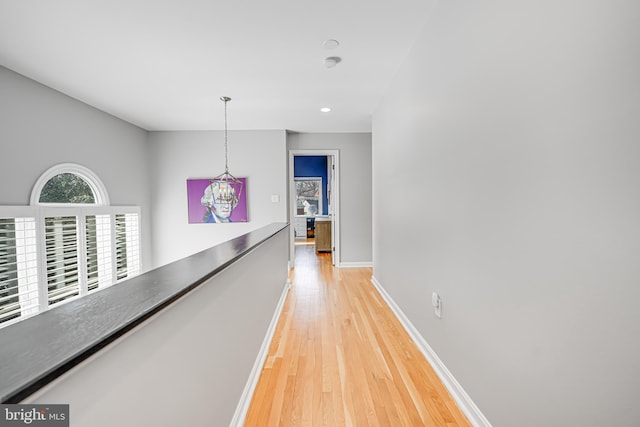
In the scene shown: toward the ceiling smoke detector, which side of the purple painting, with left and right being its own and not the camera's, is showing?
front

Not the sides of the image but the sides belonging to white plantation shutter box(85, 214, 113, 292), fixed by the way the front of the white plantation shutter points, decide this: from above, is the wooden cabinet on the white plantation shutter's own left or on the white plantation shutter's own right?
on the white plantation shutter's own left

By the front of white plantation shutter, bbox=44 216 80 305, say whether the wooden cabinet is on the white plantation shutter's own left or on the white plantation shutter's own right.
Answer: on the white plantation shutter's own left

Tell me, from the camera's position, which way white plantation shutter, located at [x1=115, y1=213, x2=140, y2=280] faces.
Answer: facing the viewer and to the right of the viewer

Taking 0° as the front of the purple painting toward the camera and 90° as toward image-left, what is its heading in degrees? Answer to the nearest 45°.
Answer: approximately 0°

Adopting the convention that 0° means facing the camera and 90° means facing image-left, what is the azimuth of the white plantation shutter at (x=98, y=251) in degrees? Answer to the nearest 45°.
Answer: approximately 315°

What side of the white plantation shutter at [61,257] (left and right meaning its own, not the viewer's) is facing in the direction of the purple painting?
left

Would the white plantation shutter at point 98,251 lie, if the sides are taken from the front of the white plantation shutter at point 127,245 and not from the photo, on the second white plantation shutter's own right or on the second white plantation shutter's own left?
on the second white plantation shutter's own right

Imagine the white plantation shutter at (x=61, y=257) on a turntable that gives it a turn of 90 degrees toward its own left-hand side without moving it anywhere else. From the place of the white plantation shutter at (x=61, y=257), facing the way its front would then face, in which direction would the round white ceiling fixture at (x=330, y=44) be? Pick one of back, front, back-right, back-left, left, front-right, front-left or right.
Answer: right

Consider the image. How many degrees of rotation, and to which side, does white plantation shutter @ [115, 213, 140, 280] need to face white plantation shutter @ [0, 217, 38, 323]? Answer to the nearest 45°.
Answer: approximately 90° to its right
